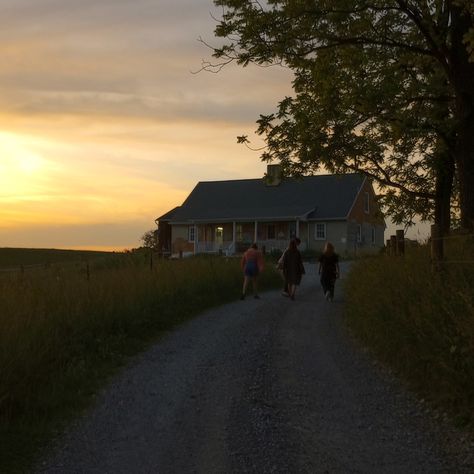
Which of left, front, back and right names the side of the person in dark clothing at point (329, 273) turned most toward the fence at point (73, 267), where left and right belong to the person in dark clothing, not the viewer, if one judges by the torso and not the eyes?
left

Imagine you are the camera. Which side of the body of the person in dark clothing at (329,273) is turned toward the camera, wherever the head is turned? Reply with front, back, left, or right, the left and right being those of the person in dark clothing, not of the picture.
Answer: back

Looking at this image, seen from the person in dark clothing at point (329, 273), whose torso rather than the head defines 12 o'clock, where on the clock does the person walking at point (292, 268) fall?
The person walking is roughly at 10 o'clock from the person in dark clothing.
